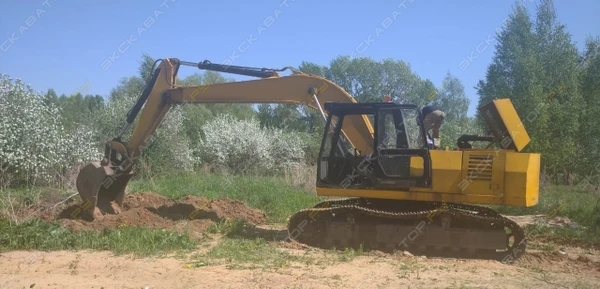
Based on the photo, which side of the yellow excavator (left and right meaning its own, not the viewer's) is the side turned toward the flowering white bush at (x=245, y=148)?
right

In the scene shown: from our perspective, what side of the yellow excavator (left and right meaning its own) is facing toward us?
left

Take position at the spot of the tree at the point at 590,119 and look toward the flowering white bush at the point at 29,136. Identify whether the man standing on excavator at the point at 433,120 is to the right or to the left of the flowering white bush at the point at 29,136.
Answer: left

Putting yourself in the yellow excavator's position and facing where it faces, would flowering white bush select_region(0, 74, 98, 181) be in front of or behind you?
in front

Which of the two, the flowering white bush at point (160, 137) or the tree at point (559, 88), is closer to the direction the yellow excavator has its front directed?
the flowering white bush

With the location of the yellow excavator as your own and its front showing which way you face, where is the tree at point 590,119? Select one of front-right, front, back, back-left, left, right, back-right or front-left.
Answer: back-right

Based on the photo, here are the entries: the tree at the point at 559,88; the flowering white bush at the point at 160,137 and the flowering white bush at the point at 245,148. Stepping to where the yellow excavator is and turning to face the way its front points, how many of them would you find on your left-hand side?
0

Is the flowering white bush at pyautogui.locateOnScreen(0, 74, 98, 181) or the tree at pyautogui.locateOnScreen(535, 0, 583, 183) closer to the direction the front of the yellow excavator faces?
the flowering white bush

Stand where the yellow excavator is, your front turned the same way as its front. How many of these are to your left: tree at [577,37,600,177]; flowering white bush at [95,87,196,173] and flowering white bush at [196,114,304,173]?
0

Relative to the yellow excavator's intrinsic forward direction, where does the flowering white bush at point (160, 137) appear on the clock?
The flowering white bush is roughly at 2 o'clock from the yellow excavator.

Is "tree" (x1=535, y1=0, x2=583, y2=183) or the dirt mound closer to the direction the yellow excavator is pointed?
the dirt mound

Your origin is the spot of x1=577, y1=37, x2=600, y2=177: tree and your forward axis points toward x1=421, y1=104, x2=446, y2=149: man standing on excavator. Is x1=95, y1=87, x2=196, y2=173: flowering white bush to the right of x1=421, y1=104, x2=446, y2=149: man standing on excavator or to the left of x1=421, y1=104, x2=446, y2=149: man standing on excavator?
right

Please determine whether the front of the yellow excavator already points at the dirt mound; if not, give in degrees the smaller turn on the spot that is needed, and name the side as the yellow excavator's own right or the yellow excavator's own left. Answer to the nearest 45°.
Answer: approximately 45° to the yellow excavator's own right

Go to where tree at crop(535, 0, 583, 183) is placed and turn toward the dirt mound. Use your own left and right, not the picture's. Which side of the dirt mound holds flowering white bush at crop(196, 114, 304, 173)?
right

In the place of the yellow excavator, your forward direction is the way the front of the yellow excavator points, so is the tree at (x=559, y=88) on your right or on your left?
on your right
